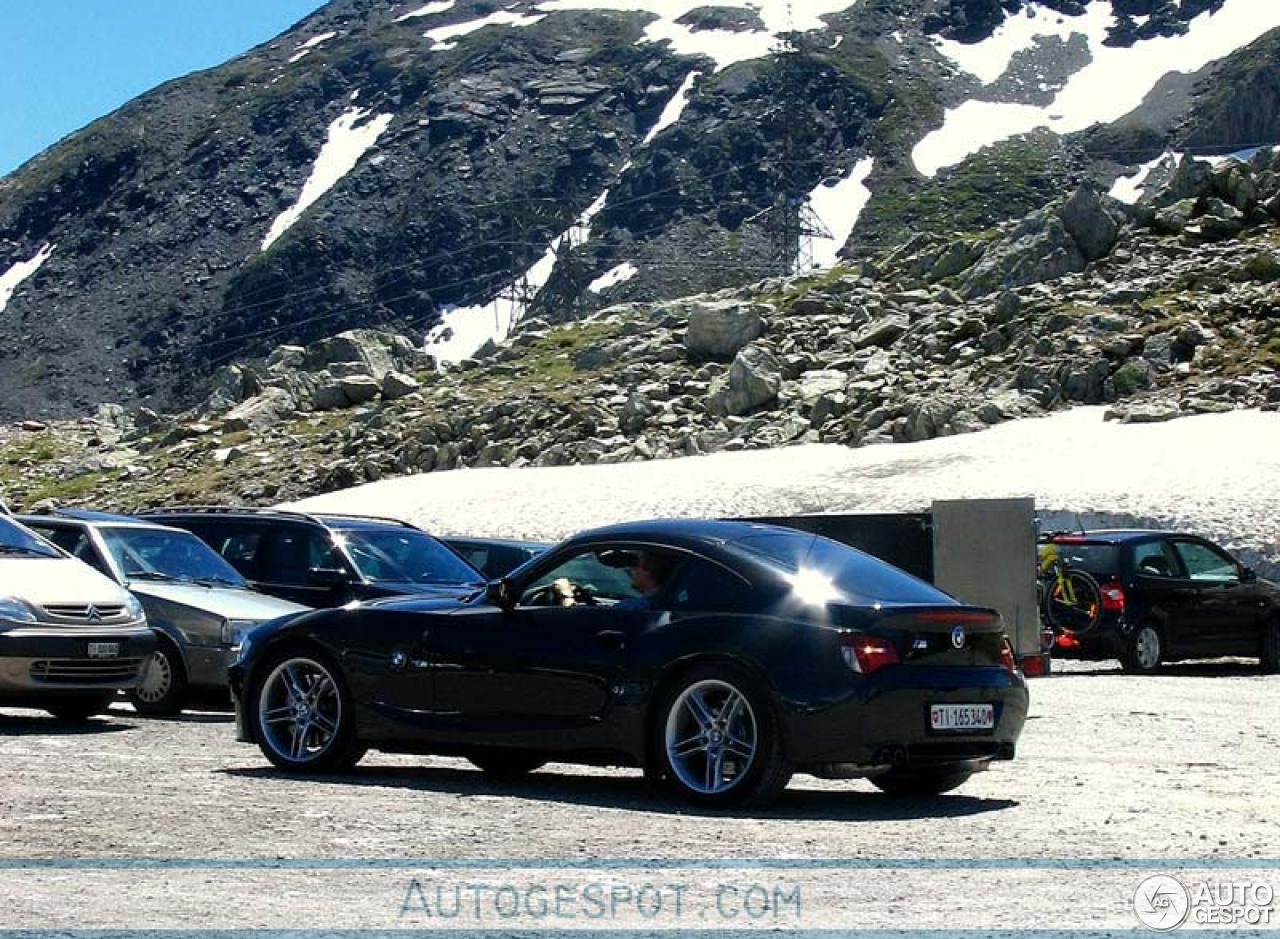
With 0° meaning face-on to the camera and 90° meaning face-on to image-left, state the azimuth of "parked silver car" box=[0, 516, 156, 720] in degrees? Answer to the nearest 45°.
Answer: approximately 315°

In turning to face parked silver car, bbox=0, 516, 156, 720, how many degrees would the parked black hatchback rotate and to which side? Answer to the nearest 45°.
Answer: approximately 180°

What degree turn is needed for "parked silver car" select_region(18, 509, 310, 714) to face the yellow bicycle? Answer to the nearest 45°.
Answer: approximately 45° to its left

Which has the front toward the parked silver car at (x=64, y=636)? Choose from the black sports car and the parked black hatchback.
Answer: the black sports car

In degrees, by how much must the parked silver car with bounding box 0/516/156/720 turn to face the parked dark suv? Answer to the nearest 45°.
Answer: approximately 90° to its left

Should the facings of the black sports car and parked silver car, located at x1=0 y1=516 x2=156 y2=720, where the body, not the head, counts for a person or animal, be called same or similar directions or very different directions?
very different directions

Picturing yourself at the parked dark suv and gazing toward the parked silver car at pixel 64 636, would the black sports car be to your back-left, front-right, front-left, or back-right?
front-left

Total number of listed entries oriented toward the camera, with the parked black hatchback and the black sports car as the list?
0

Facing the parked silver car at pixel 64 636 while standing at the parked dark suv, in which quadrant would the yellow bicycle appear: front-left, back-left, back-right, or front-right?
back-left

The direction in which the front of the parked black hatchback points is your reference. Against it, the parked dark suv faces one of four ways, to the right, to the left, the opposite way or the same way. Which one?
to the right

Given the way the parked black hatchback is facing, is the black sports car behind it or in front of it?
behind

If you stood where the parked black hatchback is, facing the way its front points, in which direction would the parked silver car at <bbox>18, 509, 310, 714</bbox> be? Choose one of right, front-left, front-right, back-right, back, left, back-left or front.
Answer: back
